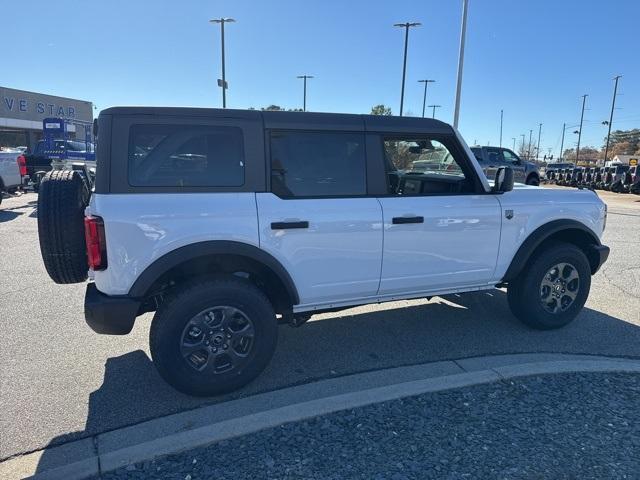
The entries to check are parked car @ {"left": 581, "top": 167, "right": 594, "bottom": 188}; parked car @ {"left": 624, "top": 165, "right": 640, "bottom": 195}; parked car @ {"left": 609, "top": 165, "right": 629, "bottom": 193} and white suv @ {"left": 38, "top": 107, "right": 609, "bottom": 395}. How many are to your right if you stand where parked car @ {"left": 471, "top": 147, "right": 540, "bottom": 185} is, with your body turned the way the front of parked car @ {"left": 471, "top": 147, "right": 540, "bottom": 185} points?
1

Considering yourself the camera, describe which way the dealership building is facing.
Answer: facing the viewer and to the right of the viewer

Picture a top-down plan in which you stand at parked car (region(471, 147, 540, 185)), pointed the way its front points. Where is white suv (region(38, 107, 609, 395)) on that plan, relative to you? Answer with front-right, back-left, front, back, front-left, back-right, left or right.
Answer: right

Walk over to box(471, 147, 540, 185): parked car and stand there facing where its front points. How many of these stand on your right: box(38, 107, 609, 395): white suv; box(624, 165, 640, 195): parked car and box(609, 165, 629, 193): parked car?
1

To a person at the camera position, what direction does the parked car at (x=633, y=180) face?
facing the viewer and to the left of the viewer

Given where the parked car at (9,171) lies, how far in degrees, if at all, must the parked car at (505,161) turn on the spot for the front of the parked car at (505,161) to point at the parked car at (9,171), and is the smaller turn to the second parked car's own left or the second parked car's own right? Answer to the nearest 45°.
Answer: approximately 135° to the second parked car's own right

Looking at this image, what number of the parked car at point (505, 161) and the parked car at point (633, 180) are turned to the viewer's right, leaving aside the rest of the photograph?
1

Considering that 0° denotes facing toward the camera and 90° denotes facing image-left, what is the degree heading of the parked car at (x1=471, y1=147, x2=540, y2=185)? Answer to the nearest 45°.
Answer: approximately 270°

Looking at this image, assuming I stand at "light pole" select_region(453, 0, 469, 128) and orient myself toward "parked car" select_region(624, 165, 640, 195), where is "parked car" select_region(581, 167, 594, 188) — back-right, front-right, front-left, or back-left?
front-left

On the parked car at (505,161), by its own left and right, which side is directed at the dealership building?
back
